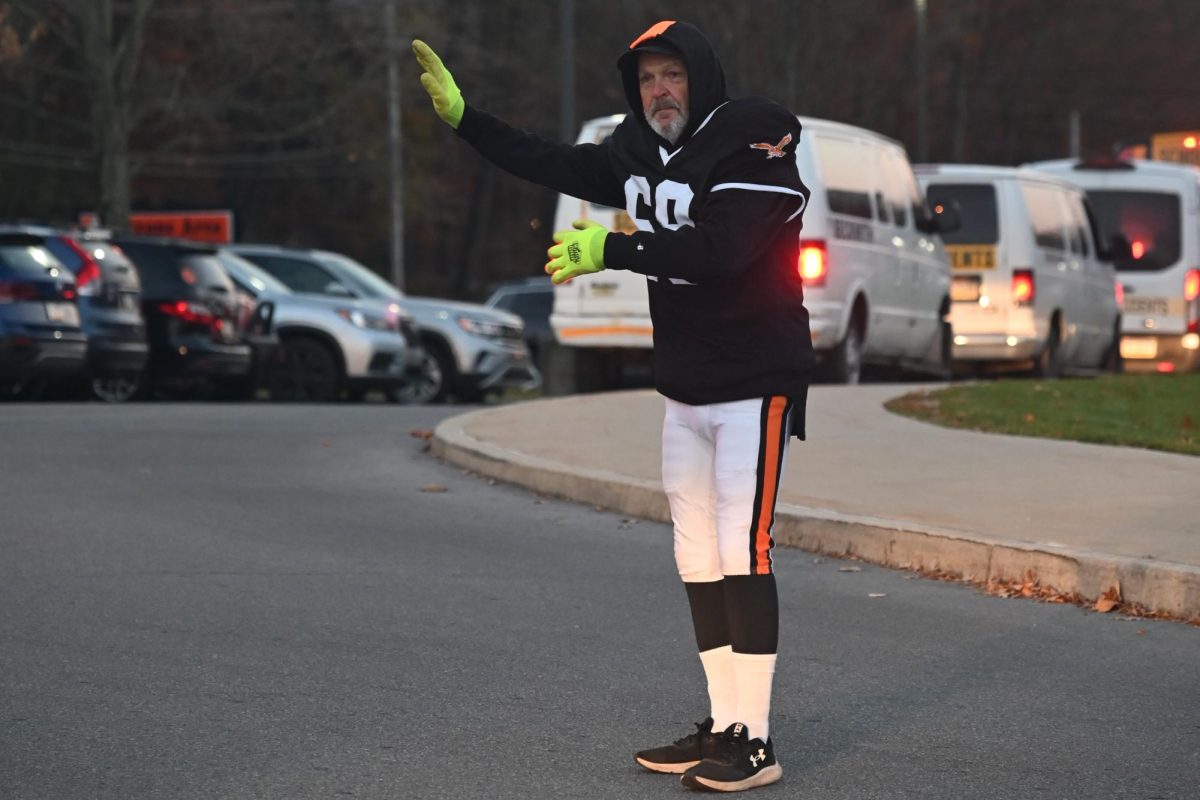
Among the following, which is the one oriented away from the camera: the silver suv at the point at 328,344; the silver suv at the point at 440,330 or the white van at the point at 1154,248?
the white van

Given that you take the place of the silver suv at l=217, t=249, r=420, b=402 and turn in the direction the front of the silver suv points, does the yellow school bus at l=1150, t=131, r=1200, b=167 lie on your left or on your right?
on your left

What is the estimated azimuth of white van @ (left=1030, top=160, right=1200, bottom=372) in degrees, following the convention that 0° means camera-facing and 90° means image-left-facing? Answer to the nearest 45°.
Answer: approximately 180°

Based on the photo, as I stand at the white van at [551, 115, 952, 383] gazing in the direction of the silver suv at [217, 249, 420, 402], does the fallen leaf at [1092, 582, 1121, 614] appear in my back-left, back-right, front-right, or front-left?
back-left

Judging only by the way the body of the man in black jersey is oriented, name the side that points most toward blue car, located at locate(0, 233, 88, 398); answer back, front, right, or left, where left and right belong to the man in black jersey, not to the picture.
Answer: right

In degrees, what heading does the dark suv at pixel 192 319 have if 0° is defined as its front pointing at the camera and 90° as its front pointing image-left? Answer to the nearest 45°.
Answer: approximately 135°

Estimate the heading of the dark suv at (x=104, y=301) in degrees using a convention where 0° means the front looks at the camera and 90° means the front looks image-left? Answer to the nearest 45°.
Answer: approximately 135°
